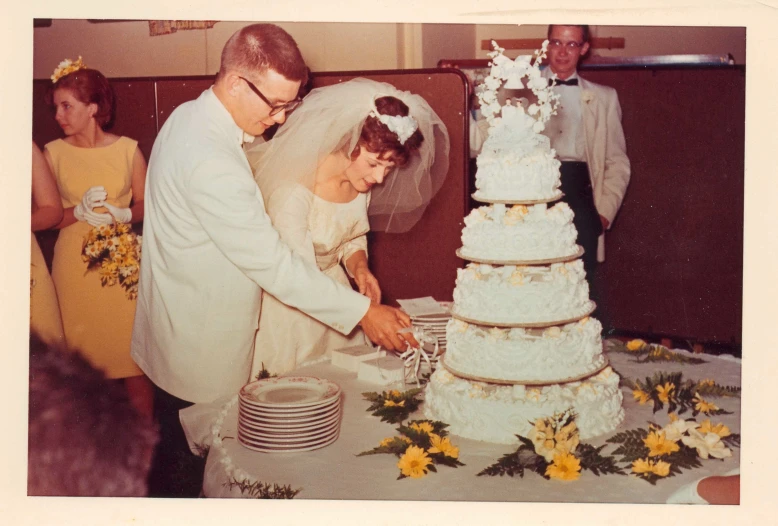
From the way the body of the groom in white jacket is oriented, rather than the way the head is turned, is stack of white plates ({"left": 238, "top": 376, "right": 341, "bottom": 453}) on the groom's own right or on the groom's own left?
on the groom's own right

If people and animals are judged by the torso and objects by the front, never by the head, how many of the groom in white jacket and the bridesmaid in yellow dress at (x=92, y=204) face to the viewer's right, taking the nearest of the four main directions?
1

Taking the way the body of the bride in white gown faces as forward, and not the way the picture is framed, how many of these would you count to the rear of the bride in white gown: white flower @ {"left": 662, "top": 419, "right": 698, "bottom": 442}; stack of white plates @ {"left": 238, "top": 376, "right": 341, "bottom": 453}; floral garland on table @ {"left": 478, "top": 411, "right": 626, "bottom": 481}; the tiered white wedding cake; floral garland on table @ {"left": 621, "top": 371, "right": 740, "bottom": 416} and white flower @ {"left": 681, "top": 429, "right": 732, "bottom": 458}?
0

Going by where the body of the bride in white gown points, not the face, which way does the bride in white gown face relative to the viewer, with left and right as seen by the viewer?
facing the viewer and to the right of the viewer

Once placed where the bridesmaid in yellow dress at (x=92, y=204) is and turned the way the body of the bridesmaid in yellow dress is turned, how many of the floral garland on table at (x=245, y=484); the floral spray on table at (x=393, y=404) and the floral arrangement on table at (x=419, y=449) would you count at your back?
0

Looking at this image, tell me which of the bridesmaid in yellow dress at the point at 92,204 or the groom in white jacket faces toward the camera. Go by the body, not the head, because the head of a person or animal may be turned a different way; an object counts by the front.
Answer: the bridesmaid in yellow dress

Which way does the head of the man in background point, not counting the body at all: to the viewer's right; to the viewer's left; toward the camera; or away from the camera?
toward the camera

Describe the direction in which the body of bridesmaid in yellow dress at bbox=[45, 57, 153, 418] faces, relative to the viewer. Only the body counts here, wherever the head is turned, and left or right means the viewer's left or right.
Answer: facing the viewer

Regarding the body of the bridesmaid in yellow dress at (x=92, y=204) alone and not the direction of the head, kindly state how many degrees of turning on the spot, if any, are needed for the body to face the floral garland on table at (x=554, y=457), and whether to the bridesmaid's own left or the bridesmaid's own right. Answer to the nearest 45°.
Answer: approximately 45° to the bridesmaid's own left

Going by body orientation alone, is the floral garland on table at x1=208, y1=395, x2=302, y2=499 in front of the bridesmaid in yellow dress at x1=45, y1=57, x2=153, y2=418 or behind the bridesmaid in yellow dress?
in front

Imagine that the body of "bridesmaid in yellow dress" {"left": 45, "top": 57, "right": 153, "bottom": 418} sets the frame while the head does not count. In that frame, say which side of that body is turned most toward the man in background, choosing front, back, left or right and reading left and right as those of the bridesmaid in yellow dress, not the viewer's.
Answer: left

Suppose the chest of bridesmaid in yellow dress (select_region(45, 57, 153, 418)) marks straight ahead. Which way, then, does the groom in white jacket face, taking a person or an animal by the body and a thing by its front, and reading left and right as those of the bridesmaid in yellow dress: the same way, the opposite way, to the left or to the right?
to the left

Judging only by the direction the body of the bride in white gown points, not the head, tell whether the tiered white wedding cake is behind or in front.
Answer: in front

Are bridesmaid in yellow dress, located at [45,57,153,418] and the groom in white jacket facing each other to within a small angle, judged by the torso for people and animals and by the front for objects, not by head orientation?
no

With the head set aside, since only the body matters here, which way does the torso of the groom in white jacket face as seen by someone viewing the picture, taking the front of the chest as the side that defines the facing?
to the viewer's right
